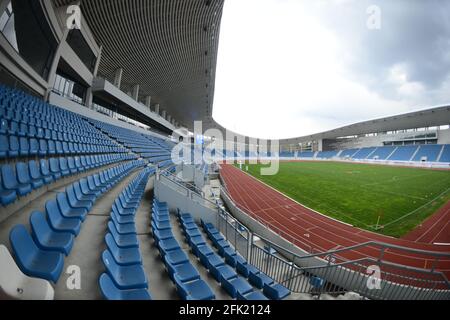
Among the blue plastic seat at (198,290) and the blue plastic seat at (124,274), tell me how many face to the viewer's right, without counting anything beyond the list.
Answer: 2

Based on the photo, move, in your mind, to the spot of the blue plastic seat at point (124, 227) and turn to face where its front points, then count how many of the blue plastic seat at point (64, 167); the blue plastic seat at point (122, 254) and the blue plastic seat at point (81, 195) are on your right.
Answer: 1

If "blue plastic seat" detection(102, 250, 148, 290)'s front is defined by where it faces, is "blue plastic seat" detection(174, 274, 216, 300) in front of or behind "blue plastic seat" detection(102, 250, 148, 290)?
in front

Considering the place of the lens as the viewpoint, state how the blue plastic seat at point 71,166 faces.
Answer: facing the viewer and to the right of the viewer

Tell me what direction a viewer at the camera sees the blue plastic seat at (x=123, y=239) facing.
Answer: facing to the right of the viewer

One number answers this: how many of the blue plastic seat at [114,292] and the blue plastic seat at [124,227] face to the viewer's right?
2

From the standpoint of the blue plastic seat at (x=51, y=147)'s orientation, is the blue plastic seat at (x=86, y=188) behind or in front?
in front

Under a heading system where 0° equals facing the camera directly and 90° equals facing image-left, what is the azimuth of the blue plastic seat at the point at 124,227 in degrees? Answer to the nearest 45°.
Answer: approximately 270°

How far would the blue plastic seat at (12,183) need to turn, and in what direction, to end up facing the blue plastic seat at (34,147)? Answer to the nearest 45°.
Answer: approximately 135° to its left

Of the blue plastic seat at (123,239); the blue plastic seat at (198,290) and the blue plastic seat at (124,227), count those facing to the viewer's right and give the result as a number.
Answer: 3
